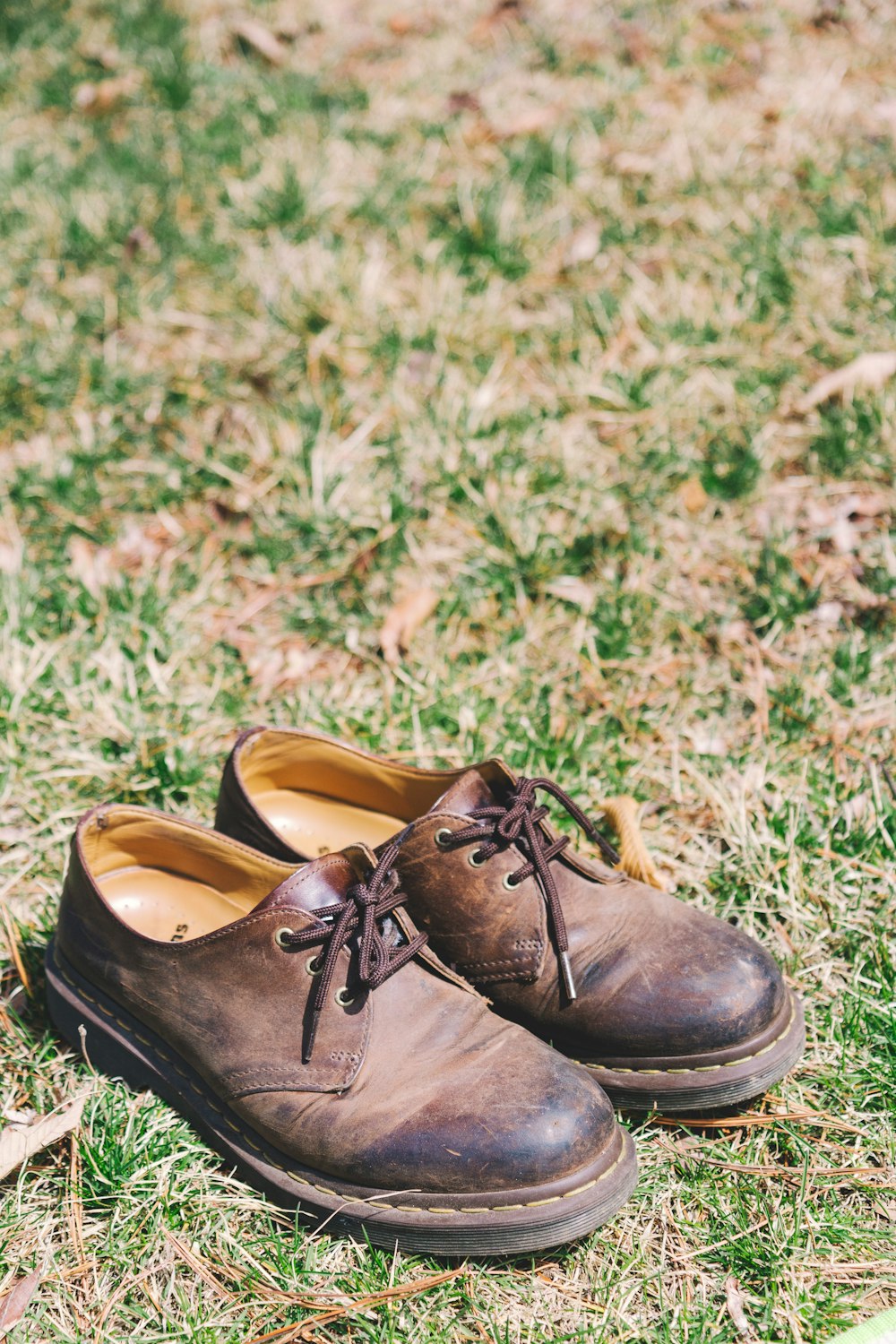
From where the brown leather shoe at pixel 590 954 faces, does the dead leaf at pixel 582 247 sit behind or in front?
behind

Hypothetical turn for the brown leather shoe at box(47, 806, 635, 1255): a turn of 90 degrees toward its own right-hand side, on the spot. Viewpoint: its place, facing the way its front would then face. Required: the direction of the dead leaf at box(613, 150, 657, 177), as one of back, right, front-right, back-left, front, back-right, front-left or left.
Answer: back-right

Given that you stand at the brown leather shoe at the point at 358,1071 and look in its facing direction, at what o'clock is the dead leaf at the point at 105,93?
The dead leaf is roughly at 7 o'clock from the brown leather shoe.

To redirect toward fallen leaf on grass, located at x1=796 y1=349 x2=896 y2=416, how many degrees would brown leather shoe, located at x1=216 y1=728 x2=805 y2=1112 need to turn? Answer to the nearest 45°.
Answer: approximately 135° to its left

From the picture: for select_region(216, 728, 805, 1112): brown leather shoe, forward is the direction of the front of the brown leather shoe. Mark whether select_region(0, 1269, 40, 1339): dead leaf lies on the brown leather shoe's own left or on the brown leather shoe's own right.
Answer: on the brown leather shoe's own right

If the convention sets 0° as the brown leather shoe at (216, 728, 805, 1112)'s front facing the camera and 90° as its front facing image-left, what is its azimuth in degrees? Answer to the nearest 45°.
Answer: approximately 315°

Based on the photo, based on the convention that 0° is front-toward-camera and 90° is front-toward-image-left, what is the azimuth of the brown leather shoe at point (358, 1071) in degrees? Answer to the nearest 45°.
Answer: approximately 315°

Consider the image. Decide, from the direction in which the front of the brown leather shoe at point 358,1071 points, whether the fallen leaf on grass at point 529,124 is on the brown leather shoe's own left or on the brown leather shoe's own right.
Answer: on the brown leather shoe's own left
